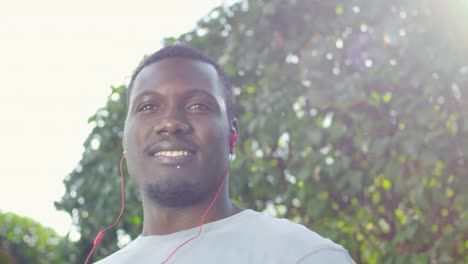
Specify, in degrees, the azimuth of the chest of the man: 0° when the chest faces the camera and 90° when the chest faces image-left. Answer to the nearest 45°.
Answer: approximately 45°

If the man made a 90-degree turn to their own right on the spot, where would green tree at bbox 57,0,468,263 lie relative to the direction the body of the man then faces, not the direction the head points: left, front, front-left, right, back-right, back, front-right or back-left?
right
